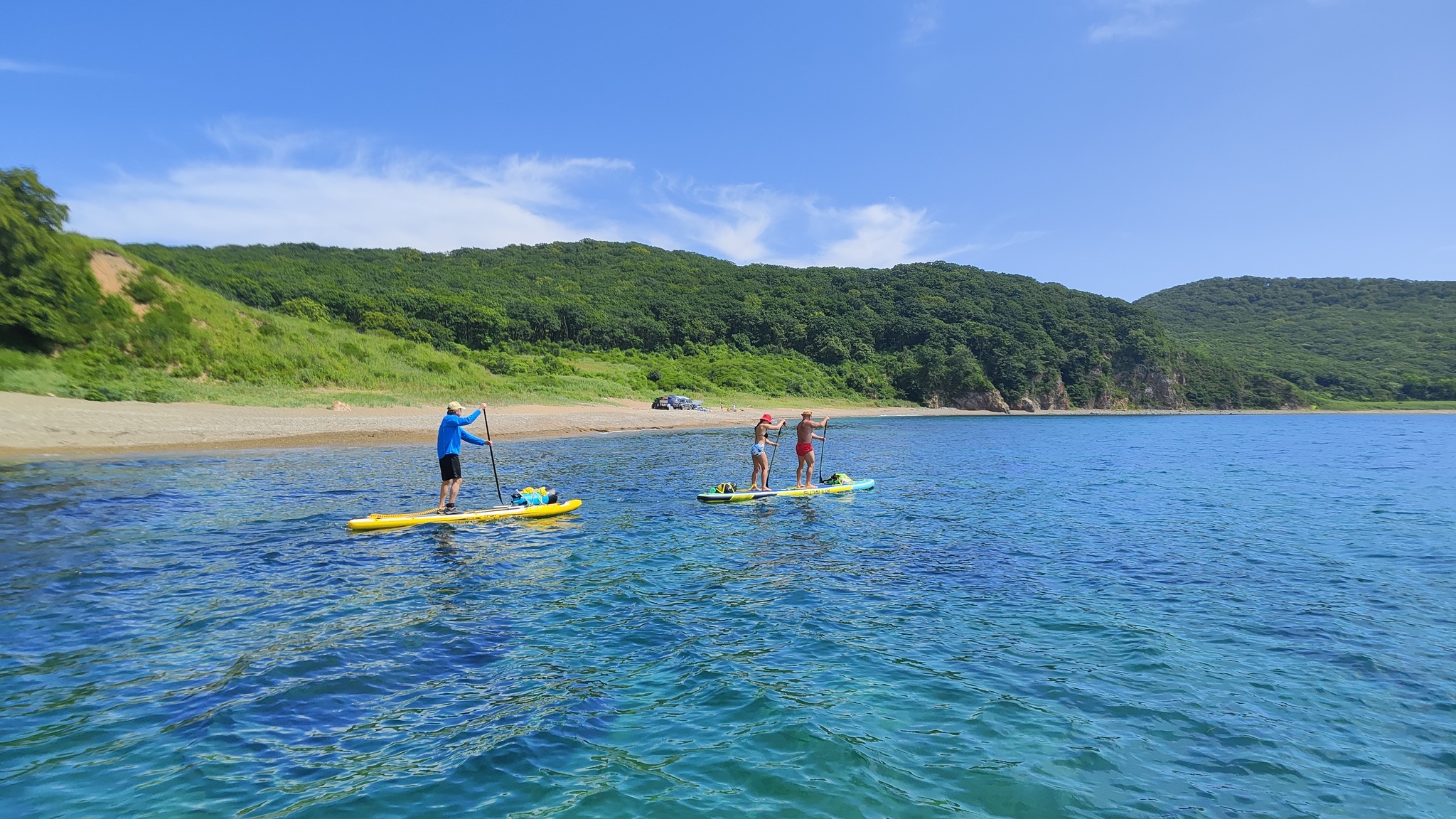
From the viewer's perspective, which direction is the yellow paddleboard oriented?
to the viewer's right

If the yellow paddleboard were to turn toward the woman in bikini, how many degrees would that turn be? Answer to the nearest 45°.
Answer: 0° — it already faces them
